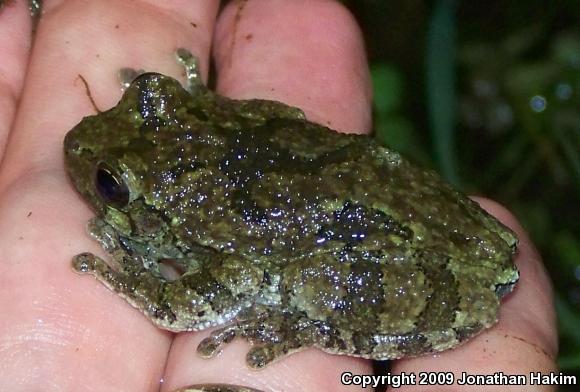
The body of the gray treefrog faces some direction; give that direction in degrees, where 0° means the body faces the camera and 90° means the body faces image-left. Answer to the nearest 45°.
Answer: approximately 90°
